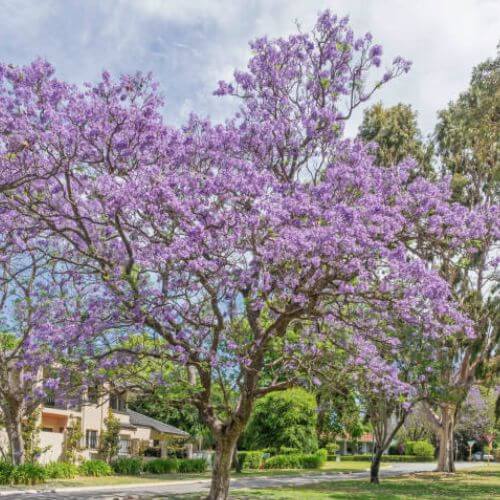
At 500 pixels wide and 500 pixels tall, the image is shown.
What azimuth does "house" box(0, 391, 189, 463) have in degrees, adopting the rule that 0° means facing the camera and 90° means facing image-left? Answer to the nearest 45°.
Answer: approximately 315°

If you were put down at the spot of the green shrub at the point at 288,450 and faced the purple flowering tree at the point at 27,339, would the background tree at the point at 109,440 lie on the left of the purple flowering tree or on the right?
right

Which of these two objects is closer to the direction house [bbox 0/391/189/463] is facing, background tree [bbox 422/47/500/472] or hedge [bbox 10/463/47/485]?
the background tree

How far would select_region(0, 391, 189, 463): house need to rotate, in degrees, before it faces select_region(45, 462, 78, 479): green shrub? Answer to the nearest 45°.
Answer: approximately 45° to its right

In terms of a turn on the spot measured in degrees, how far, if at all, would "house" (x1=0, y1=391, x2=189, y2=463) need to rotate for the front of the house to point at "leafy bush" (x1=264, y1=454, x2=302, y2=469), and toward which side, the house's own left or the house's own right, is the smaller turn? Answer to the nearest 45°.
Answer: approximately 45° to the house's own left

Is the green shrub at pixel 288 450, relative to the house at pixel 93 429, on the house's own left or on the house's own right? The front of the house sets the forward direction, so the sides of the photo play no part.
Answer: on the house's own left

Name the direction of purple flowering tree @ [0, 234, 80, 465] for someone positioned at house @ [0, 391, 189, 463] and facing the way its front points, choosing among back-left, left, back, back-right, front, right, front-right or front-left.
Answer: front-right

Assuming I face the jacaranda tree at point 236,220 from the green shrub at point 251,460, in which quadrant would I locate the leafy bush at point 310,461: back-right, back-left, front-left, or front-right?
back-left

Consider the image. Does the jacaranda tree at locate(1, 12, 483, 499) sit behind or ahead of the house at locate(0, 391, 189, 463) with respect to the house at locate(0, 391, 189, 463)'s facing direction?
ahead

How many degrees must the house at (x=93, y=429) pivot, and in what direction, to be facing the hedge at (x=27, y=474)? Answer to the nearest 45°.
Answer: approximately 45° to its right
